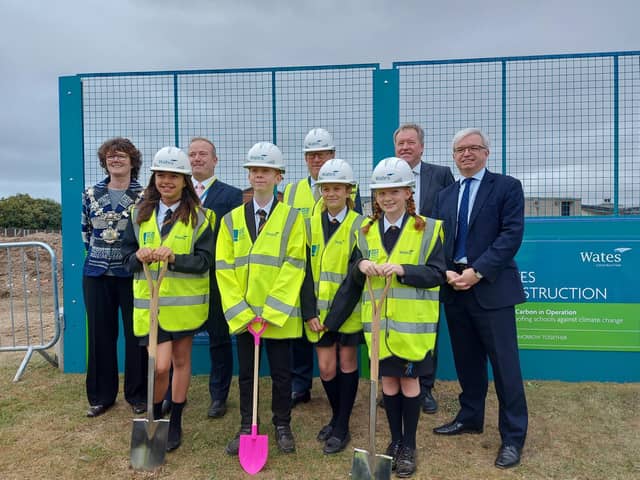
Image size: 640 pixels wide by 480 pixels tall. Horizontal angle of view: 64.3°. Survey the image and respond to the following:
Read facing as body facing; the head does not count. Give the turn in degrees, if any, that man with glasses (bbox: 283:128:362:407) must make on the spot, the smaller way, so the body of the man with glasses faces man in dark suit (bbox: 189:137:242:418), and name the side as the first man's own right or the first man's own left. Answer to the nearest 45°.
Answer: approximately 90° to the first man's own right

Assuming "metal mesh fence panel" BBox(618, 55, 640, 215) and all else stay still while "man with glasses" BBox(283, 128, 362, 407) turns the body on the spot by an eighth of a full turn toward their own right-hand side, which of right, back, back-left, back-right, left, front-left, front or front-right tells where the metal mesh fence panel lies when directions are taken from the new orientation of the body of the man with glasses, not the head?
back-left

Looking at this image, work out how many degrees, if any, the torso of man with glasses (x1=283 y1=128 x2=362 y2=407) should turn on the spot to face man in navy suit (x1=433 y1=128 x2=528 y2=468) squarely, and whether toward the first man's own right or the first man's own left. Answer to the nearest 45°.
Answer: approximately 45° to the first man's own left

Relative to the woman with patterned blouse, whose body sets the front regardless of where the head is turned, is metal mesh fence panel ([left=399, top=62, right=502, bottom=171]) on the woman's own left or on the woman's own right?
on the woman's own left

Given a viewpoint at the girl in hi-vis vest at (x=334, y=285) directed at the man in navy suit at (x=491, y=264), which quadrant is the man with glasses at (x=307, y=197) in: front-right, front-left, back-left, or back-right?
back-left

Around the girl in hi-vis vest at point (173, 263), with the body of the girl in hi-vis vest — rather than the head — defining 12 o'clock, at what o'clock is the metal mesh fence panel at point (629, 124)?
The metal mesh fence panel is roughly at 9 o'clock from the girl in hi-vis vest.

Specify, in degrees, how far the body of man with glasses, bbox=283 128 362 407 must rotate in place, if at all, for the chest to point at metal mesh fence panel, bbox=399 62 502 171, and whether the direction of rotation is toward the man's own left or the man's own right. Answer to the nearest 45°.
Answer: approximately 135° to the man's own left

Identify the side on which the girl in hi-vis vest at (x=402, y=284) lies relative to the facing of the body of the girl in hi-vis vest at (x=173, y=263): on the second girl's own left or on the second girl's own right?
on the second girl's own left

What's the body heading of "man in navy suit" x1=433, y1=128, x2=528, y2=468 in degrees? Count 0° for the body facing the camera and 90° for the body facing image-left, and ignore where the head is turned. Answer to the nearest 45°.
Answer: approximately 45°

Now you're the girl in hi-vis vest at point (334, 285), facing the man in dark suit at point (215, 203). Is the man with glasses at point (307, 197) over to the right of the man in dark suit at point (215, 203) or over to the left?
right

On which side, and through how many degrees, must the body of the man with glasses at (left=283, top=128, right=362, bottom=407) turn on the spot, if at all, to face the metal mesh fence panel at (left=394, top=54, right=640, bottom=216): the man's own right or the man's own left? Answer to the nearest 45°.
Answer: approximately 90° to the man's own left
